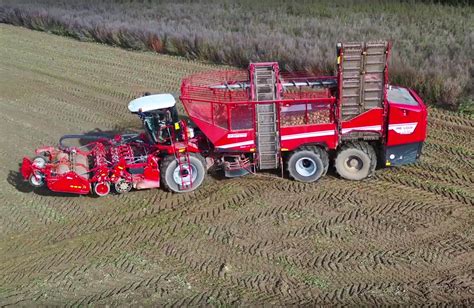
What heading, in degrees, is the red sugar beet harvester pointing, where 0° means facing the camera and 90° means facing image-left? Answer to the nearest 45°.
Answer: approximately 90°
